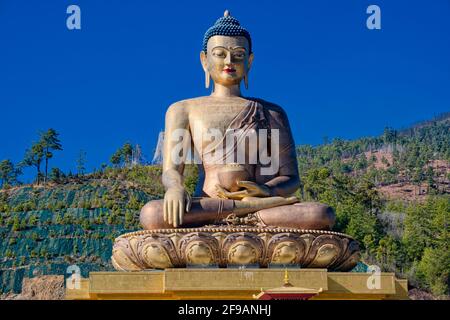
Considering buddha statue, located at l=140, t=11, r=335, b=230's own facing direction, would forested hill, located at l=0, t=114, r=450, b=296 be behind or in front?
behind

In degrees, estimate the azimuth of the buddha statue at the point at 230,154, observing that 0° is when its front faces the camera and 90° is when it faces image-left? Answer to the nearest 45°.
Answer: approximately 0°
